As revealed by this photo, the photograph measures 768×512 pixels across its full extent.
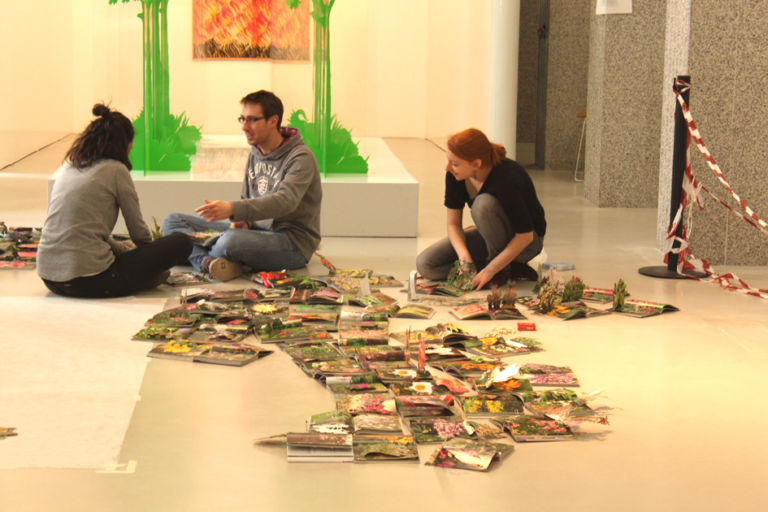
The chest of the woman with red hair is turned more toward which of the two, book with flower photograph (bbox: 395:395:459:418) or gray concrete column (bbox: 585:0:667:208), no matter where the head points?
the book with flower photograph

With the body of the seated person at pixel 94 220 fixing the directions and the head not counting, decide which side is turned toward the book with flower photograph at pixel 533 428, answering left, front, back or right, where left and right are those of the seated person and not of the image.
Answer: right

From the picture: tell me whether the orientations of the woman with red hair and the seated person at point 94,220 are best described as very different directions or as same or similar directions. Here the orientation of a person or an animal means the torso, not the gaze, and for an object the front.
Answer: very different directions

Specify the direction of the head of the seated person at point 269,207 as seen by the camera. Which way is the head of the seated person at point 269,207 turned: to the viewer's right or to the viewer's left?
to the viewer's left

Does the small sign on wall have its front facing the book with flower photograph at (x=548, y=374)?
yes

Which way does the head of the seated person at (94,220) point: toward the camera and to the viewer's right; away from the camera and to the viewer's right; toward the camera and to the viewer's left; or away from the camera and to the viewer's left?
away from the camera and to the viewer's right

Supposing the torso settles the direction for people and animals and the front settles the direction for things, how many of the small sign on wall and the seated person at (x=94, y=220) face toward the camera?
1

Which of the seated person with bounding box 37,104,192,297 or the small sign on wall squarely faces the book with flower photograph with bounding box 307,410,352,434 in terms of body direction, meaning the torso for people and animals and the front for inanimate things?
the small sign on wall

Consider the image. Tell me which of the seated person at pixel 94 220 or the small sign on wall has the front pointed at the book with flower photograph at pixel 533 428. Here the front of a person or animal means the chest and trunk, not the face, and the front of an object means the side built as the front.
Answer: the small sign on wall

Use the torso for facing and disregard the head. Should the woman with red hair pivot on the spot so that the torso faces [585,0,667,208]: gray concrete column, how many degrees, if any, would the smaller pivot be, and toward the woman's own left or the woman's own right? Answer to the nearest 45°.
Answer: approximately 135° to the woman's own right

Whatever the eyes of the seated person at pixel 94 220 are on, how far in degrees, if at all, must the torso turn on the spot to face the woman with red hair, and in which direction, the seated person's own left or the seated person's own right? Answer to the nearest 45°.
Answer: approximately 45° to the seated person's own right

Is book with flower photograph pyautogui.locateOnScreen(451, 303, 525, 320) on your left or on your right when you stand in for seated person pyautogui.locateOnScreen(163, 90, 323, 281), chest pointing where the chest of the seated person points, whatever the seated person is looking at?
on your left
